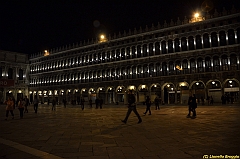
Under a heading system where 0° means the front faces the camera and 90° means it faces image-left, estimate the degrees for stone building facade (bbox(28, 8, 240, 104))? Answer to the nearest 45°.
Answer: approximately 45°
